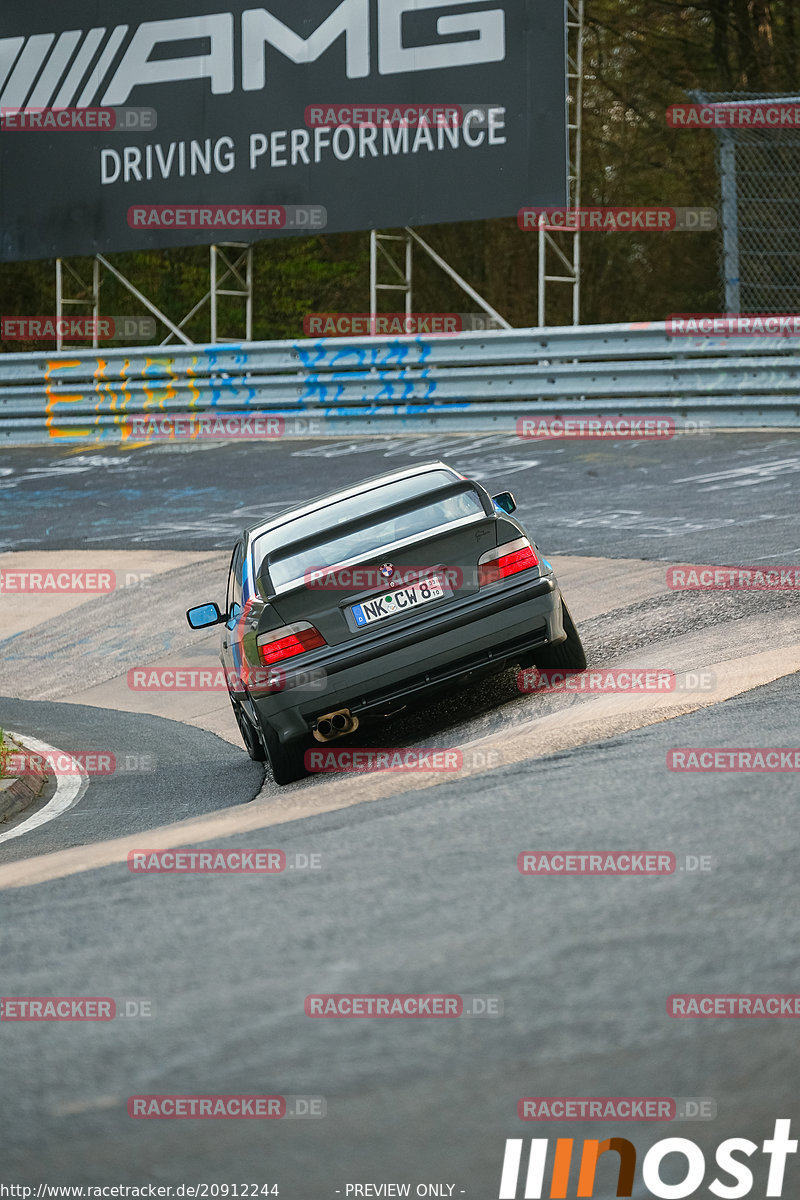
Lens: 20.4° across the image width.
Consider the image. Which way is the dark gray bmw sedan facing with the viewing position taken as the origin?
facing away from the viewer

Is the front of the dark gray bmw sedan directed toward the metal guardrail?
yes

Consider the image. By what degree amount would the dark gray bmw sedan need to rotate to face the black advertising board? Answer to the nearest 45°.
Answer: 0° — it already faces it
